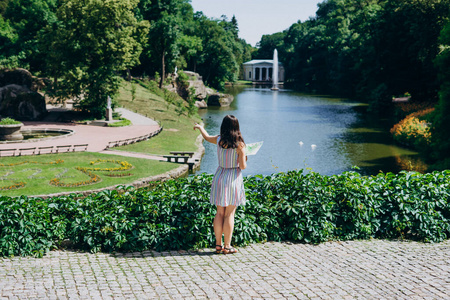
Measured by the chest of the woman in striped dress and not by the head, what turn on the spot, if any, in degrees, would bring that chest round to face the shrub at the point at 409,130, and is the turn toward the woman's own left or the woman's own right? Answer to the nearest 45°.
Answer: approximately 45° to the woman's own right

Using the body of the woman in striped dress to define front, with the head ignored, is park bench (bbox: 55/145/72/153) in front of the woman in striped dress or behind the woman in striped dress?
in front

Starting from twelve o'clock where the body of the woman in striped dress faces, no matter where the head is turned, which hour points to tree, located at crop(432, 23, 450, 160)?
The tree is roughly at 1 o'clock from the woman in striped dress.

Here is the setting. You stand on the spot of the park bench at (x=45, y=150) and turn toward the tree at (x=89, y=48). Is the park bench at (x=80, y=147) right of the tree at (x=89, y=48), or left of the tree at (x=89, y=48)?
right

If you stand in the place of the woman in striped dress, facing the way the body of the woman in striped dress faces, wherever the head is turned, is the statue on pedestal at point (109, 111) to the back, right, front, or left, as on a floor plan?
front

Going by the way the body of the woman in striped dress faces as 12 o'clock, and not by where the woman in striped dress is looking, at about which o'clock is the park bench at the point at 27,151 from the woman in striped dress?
The park bench is roughly at 11 o'clock from the woman in striped dress.

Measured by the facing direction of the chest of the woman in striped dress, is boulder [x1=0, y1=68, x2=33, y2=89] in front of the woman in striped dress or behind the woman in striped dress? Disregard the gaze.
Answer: in front

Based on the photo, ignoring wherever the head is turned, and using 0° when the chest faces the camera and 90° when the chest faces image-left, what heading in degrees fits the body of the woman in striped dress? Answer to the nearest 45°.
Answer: approximately 180°

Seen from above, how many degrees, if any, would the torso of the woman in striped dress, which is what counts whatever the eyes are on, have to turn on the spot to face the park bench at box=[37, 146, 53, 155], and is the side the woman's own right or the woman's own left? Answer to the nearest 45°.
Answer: approximately 45° to the woman's own left

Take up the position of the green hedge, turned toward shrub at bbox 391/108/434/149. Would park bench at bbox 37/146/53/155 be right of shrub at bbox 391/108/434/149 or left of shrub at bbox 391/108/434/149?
left

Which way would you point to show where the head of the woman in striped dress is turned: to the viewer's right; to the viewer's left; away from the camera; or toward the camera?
away from the camera
